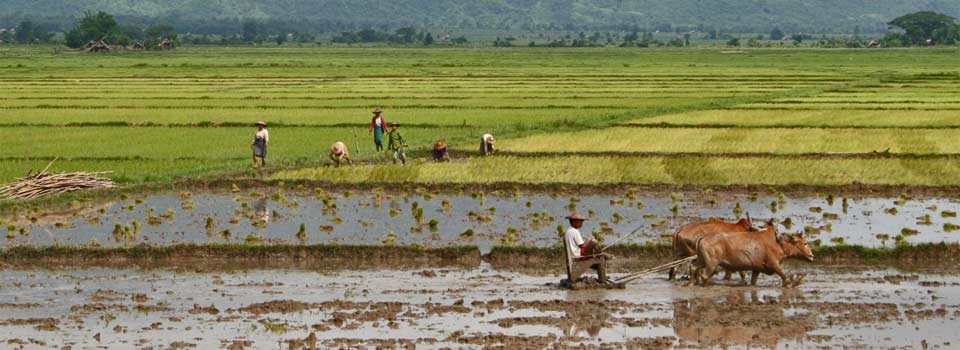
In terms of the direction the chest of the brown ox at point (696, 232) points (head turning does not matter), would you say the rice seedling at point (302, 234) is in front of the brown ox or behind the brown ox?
behind

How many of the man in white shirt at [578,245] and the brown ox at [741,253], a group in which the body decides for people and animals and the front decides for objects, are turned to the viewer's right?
2

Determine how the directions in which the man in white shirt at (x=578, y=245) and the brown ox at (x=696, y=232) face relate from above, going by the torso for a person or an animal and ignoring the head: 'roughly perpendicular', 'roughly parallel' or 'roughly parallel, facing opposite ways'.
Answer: roughly parallel

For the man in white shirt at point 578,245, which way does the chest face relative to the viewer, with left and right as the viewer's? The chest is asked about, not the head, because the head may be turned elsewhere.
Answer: facing to the right of the viewer

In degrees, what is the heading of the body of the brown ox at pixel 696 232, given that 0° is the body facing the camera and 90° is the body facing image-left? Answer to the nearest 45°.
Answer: approximately 270°

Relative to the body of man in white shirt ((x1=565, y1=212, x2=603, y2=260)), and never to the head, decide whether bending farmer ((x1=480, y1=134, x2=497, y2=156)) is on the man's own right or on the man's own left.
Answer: on the man's own left

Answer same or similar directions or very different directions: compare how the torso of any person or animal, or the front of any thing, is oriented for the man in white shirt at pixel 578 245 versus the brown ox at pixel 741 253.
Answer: same or similar directions

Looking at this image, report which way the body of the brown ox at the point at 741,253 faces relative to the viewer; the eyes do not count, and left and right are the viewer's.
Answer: facing to the right of the viewer

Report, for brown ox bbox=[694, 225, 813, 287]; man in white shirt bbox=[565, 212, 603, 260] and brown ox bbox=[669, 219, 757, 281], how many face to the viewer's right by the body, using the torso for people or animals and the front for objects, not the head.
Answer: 3
